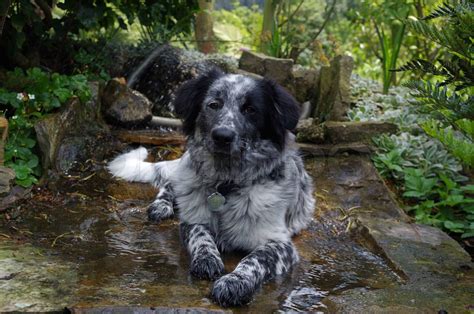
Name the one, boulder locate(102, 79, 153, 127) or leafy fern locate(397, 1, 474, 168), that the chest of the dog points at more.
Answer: the leafy fern

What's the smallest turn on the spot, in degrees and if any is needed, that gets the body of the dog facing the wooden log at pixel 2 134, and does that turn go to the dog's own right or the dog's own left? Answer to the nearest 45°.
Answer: approximately 90° to the dog's own right

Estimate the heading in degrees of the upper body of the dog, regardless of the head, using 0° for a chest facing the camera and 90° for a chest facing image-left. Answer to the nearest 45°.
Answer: approximately 0°

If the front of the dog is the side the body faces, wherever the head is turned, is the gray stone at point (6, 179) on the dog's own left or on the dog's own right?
on the dog's own right

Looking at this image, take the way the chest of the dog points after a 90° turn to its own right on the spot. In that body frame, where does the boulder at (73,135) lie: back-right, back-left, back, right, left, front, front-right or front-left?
front-right

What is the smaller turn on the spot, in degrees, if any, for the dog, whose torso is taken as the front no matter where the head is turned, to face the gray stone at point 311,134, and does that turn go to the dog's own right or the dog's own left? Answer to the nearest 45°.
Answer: approximately 180°

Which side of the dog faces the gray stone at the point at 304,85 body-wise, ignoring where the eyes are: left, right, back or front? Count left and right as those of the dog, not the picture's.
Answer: back

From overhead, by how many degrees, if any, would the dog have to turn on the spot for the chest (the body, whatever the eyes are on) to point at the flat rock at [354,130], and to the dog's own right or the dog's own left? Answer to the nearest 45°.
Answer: approximately 135° to the dog's own left

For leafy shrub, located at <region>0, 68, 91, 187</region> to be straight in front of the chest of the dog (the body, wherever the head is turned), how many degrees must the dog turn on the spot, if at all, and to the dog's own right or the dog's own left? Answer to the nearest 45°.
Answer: approximately 135° to the dog's own right

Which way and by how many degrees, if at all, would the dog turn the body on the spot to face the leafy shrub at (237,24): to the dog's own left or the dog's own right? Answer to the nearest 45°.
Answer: approximately 180°

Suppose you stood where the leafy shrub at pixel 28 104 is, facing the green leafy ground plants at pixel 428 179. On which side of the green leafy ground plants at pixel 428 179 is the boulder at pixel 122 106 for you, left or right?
left
